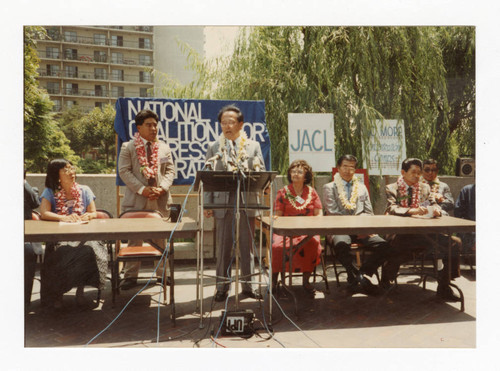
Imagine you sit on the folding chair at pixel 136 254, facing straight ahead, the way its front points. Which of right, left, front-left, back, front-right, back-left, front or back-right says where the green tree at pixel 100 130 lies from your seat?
back

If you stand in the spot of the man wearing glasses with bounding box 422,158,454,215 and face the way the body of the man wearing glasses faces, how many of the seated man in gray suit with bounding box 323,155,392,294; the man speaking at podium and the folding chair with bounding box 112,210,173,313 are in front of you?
3

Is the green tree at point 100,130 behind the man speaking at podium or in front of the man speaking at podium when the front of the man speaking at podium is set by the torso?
behind

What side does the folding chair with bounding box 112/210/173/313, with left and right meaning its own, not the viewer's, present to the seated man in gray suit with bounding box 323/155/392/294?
left

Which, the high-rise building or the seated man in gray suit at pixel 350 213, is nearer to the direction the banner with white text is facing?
the seated man in gray suit
